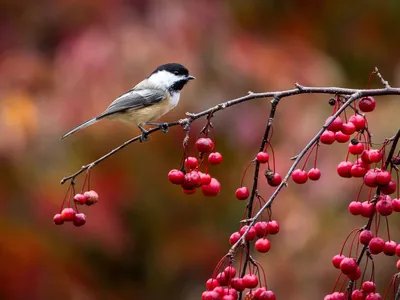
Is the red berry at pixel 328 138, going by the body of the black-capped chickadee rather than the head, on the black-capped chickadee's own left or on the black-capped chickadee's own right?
on the black-capped chickadee's own right

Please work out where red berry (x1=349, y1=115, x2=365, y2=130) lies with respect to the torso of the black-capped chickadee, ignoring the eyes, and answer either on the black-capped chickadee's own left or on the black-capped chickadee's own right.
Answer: on the black-capped chickadee's own right

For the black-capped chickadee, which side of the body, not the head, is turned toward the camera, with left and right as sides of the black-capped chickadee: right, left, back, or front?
right

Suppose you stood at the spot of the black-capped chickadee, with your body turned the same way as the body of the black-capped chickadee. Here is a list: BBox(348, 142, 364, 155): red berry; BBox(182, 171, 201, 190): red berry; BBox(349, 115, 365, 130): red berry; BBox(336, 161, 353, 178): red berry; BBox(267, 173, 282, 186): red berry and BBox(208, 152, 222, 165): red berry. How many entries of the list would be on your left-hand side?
0
